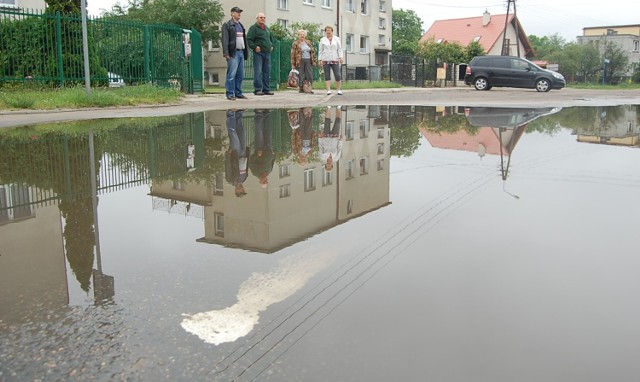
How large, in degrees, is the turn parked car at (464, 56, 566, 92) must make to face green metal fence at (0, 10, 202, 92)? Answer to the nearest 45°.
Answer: approximately 135° to its right

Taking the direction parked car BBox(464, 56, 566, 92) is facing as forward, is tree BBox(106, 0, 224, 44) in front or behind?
behind

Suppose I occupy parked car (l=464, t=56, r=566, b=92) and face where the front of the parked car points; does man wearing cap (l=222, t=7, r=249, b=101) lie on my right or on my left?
on my right

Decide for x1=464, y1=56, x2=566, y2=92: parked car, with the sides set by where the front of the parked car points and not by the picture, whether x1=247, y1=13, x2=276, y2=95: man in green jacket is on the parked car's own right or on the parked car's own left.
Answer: on the parked car's own right

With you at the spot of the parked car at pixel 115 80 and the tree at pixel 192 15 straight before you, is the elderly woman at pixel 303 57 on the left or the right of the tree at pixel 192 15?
right

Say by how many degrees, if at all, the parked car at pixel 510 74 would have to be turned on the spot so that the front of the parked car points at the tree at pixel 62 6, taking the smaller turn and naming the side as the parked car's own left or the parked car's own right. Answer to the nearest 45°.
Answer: approximately 135° to the parked car's own right

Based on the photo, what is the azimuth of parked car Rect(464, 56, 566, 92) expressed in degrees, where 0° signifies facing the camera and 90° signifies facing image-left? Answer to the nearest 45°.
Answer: approximately 270°
